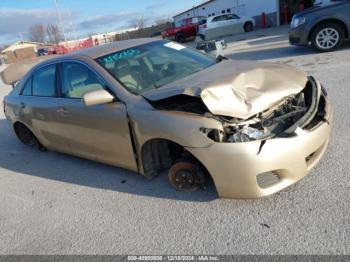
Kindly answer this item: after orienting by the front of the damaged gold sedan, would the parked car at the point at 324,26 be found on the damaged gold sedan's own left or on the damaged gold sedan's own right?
on the damaged gold sedan's own left

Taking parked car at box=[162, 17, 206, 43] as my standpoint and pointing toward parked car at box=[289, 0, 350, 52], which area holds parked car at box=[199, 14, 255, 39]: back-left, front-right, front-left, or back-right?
front-left

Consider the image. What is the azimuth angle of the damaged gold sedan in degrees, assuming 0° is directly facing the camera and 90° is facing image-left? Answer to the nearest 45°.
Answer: approximately 315°

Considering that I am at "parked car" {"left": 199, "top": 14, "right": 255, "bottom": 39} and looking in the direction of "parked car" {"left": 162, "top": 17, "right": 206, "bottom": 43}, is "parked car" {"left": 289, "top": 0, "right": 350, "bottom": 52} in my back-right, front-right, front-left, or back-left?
back-left

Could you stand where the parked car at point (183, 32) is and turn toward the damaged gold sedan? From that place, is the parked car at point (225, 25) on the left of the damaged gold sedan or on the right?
left

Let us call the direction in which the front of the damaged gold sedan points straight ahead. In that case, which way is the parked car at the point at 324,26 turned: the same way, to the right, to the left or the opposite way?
the opposite way

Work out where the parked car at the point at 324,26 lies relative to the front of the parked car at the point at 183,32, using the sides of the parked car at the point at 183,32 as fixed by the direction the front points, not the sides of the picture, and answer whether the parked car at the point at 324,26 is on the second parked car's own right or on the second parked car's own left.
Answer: on the second parked car's own left

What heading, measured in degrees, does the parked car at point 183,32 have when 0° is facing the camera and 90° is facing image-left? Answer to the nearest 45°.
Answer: approximately 45°

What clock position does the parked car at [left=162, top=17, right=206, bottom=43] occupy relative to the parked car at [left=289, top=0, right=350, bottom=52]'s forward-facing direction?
the parked car at [left=162, top=17, right=206, bottom=43] is roughly at 2 o'clock from the parked car at [left=289, top=0, right=350, bottom=52].

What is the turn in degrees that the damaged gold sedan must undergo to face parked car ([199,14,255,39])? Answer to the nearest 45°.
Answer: approximately 135° to its left

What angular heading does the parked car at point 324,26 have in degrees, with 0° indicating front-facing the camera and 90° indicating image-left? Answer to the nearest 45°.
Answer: approximately 90°
